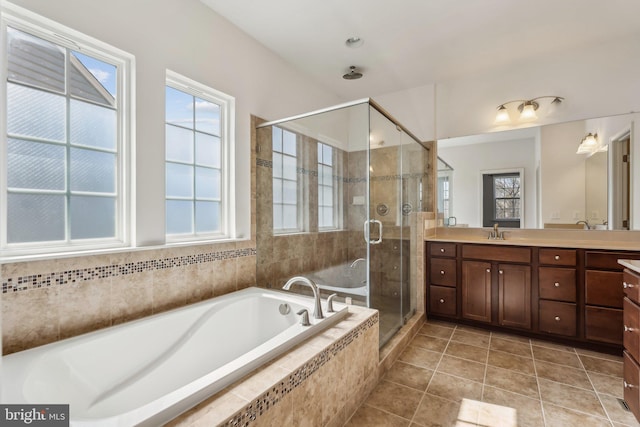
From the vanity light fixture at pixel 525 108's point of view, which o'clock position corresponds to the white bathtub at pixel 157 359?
The white bathtub is roughly at 1 o'clock from the vanity light fixture.

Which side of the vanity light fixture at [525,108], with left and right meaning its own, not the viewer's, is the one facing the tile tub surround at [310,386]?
front

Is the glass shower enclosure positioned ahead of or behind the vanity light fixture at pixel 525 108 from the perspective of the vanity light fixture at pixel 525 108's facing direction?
ahead

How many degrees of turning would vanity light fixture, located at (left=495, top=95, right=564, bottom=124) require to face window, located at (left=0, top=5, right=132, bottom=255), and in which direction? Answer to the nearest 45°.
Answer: approximately 45° to its right

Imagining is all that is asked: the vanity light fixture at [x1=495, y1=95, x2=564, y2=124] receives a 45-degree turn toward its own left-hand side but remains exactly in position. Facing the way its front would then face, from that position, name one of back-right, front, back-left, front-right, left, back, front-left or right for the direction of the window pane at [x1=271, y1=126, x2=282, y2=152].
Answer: right

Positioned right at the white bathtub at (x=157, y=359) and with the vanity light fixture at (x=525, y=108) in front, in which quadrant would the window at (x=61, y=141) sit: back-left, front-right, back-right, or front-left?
back-left

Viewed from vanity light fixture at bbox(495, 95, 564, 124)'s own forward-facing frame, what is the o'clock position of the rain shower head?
The rain shower head is roughly at 2 o'clock from the vanity light fixture.

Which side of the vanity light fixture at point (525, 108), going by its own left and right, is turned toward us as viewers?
front

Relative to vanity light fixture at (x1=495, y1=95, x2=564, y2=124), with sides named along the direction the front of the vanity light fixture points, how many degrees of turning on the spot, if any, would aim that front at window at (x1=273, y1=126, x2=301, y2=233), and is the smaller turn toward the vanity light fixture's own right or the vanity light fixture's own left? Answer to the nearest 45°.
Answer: approximately 45° to the vanity light fixture's own right
